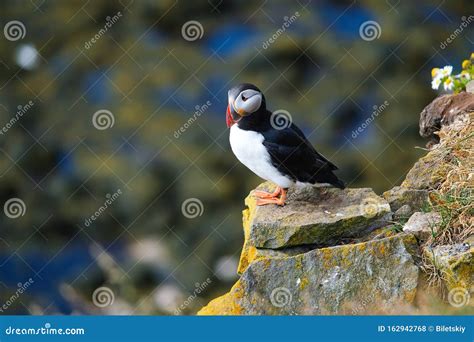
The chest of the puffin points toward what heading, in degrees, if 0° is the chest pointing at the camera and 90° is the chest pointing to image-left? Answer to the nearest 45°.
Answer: approximately 90°

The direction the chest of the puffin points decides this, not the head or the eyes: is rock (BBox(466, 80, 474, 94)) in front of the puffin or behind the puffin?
behind

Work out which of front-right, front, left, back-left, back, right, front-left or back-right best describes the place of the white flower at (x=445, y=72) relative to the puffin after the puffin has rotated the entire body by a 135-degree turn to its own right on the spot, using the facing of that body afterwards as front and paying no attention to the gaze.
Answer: front

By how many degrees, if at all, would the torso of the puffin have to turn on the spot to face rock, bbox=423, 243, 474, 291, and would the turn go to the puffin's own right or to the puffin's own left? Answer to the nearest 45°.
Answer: approximately 135° to the puffin's own left

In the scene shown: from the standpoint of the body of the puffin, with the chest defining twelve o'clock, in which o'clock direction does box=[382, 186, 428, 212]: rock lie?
The rock is roughly at 6 o'clock from the puffin.

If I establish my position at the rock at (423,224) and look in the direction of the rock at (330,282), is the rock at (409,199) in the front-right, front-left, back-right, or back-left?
back-right

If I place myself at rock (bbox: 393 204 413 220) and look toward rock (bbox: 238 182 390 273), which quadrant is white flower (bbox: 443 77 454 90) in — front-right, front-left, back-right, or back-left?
back-right

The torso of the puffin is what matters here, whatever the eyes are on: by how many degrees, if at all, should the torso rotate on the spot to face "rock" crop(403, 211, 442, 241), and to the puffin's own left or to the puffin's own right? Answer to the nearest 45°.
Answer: approximately 135° to the puffin's own left

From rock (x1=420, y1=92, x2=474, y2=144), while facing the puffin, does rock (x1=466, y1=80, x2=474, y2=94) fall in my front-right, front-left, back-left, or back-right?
back-right
